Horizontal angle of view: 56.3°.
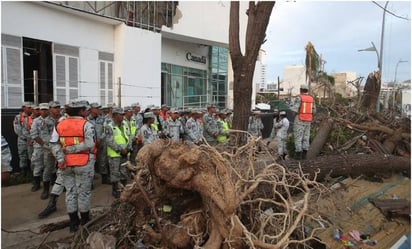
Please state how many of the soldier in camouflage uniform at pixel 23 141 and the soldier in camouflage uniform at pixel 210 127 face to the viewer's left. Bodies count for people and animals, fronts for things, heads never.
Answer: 0

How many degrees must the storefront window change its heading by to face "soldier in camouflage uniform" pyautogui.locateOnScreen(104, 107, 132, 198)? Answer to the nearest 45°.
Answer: approximately 45° to its right

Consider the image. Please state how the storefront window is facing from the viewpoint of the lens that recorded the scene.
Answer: facing the viewer and to the right of the viewer

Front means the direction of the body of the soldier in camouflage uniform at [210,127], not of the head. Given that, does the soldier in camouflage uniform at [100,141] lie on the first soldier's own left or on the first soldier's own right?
on the first soldier's own right

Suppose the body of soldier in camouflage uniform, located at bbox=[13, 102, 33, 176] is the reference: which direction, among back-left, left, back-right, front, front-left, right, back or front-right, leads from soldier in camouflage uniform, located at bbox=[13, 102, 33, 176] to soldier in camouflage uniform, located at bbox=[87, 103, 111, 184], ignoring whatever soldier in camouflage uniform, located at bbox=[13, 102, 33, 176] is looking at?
front-right

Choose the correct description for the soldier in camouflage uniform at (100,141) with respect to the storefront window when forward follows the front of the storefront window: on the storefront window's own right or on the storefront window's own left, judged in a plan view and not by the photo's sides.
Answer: on the storefront window's own right

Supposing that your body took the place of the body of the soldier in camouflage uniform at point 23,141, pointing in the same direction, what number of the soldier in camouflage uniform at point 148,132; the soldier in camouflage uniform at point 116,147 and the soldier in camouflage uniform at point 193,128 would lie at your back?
0

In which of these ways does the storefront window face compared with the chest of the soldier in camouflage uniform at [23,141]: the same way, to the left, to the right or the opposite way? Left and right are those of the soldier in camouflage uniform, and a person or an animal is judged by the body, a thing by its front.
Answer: to the right

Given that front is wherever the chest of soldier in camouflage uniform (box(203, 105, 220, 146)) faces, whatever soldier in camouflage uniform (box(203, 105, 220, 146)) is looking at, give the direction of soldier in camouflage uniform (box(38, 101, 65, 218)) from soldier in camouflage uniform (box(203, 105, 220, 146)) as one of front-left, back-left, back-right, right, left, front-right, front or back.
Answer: right

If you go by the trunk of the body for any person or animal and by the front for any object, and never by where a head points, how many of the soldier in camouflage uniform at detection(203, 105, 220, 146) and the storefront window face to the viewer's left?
0

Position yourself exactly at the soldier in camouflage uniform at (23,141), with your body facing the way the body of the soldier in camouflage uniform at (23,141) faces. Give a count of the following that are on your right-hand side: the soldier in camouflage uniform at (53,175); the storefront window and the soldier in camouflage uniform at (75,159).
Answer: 2

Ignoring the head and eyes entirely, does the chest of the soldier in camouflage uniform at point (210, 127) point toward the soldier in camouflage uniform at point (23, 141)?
no
